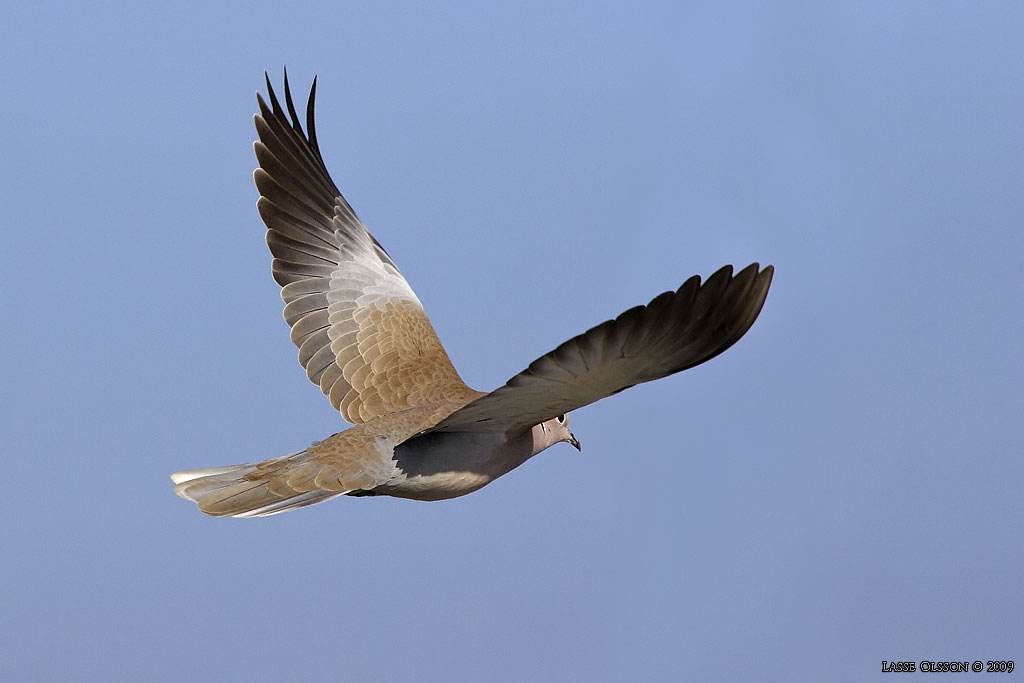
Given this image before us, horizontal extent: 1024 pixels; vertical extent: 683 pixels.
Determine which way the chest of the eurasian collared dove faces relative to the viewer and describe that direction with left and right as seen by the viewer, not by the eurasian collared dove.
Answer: facing away from the viewer and to the right of the viewer
